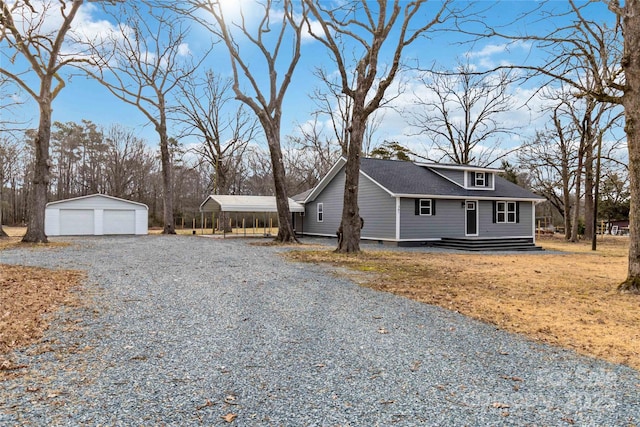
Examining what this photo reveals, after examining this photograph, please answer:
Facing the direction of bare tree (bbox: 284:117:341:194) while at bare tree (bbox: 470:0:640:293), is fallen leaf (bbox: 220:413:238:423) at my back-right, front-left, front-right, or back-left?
back-left

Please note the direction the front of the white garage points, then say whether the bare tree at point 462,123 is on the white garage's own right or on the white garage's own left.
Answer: on the white garage's own left

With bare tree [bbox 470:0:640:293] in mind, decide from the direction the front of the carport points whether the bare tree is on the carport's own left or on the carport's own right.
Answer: on the carport's own left

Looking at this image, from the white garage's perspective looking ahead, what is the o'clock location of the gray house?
The gray house is roughly at 10 o'clock from the white garage.

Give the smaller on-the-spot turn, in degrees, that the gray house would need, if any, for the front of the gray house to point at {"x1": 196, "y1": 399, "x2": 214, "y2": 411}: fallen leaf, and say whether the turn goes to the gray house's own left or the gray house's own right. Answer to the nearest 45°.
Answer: approximately 45° to the gray house's own right

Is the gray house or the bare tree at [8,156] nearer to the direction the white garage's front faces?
the gray house

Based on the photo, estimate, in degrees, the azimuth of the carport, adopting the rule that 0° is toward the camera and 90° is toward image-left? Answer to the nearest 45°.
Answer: approximately 45°
